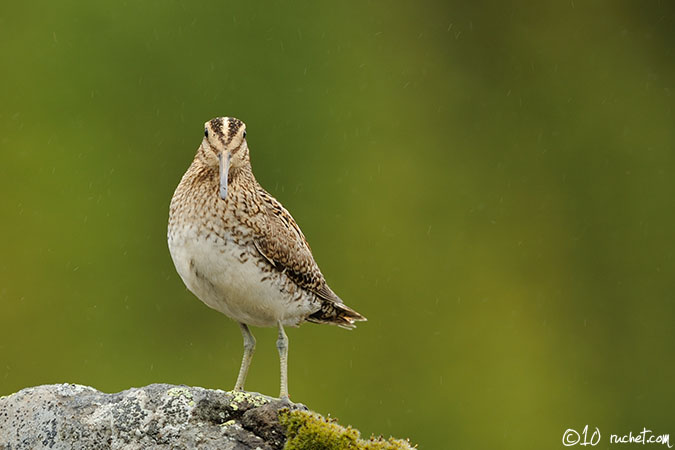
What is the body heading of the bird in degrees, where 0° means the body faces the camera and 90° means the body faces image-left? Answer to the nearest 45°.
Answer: approximately 45°
